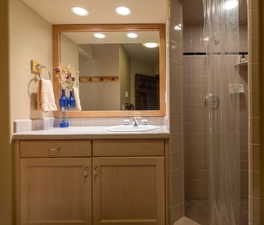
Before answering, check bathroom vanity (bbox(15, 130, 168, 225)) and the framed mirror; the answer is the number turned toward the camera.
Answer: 2

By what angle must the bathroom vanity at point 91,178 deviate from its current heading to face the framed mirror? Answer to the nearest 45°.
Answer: approximately 180°

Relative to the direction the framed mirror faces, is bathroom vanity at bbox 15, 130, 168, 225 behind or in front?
in front

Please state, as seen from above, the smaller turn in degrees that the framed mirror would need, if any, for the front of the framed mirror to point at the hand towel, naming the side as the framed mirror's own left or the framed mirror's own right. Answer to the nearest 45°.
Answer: approximately 45° to the framed mirror's own right

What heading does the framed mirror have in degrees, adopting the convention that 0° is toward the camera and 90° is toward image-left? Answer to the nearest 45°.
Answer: approximately 0°
